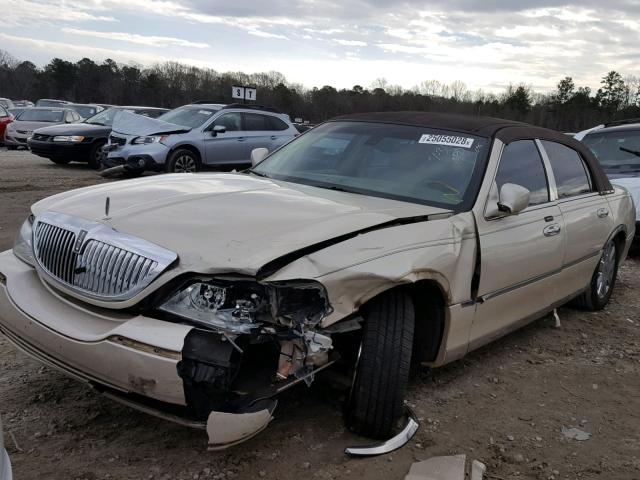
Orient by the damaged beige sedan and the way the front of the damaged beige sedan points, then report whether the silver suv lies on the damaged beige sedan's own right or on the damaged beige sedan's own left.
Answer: on the damaged beige sedan's own right

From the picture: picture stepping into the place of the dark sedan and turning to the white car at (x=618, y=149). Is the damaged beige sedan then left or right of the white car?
right

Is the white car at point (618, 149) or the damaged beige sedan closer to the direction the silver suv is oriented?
the damaged beige sedan

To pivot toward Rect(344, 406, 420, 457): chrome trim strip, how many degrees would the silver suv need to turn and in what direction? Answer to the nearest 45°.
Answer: approximately 45° to its left

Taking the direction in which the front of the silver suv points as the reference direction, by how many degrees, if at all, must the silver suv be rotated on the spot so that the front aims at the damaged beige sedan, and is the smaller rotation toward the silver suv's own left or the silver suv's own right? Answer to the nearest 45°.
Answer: approximately 45° to the silver suv's own left

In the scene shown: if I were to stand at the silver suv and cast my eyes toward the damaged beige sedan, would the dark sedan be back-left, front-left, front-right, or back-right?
back-right

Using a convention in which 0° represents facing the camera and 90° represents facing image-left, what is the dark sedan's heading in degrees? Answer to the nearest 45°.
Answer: approximately 45°

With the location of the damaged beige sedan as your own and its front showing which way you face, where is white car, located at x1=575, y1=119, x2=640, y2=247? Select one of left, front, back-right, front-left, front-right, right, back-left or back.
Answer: back

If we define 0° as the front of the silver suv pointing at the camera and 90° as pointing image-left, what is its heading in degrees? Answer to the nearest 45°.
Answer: approximately 45°

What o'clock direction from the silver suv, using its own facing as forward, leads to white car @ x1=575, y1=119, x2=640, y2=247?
The white car is roughly at 9 o'clock from the silver suv.
